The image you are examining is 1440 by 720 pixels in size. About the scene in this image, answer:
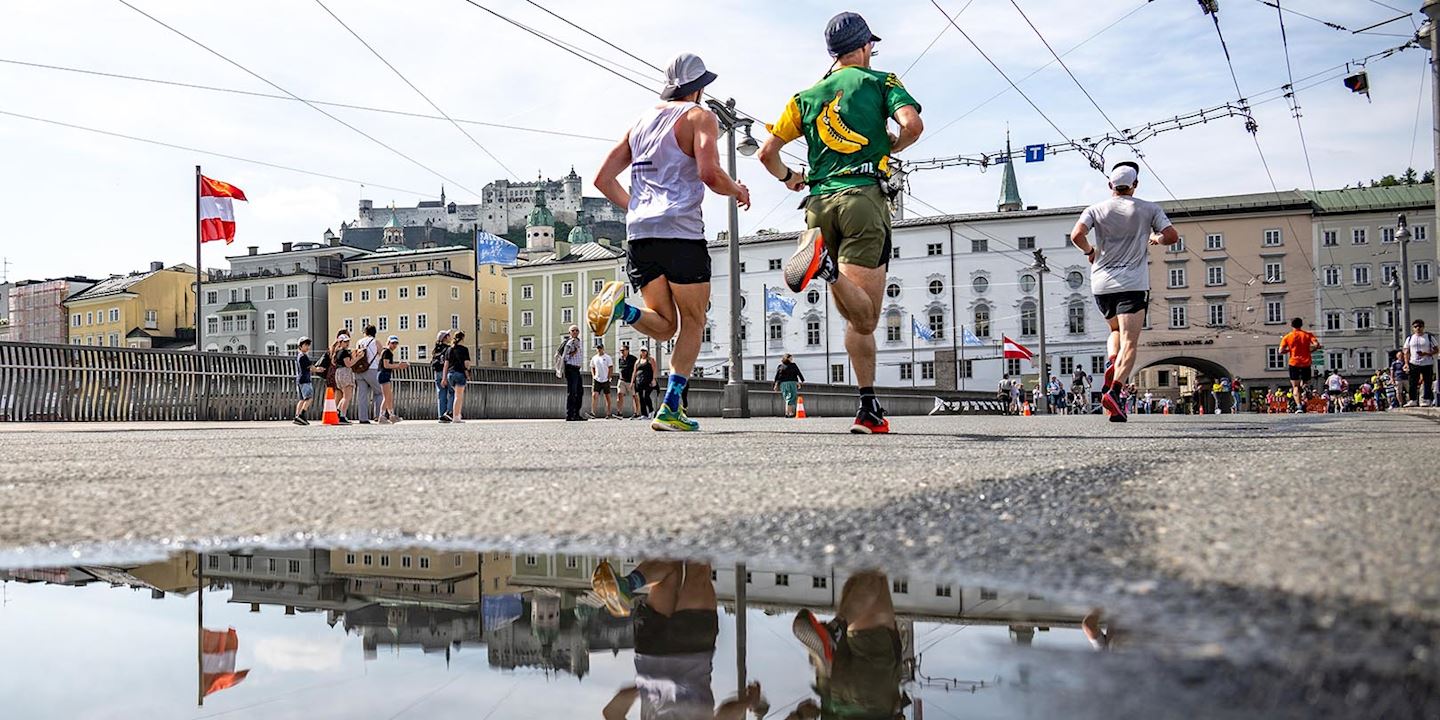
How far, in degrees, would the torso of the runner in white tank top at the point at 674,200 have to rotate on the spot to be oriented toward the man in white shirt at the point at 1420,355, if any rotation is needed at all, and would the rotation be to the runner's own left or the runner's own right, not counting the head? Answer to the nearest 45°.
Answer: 0° — they already face them

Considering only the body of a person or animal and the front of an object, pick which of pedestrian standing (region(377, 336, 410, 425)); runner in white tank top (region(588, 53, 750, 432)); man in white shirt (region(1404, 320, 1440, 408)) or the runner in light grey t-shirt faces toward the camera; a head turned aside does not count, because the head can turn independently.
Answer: the man in white shirt

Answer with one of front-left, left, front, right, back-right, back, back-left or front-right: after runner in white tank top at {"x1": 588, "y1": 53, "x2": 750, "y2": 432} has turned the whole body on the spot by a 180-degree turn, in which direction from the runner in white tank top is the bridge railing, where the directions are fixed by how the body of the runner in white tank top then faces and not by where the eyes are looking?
right

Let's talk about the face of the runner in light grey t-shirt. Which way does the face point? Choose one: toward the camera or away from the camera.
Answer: away from the camera

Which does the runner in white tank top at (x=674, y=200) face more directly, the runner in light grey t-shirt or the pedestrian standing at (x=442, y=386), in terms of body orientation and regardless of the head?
the runner in light grey t-shirt

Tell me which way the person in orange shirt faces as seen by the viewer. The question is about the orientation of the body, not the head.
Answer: away from the camera

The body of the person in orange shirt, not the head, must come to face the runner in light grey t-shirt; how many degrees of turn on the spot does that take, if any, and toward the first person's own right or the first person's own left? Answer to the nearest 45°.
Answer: approximately 180°

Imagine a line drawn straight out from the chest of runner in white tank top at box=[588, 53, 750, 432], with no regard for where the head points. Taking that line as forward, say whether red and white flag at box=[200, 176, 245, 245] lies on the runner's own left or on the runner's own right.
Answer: on the runner's own left

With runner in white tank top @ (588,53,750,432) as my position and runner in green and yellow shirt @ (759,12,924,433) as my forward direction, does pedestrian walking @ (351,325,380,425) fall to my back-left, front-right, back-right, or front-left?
back-left

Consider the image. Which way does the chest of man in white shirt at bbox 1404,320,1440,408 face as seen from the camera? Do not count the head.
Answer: toward the camera

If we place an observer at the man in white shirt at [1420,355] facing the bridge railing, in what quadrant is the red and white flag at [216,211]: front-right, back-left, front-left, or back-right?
front-right

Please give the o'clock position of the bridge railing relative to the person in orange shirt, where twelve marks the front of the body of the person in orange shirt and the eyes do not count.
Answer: The bridge railing is roughly at 8 o'clock from the person in orange shirt.
